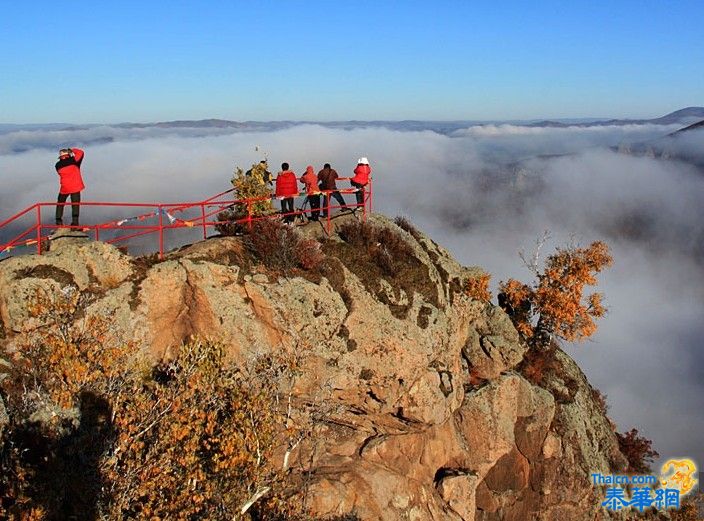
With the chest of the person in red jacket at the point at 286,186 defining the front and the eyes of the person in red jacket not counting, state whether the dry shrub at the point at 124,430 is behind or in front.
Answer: behind

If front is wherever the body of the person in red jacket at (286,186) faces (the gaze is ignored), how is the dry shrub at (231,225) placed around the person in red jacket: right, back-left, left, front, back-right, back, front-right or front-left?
back-left

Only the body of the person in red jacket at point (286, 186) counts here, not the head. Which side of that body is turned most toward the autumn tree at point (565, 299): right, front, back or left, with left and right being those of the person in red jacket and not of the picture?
right

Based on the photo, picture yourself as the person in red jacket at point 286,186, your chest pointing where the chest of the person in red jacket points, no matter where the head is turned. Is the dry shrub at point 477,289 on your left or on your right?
on your right

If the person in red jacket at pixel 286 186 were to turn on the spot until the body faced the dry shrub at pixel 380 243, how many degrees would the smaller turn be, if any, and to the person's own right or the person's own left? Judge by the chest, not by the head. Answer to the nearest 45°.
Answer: approximately 90° to the person's own right

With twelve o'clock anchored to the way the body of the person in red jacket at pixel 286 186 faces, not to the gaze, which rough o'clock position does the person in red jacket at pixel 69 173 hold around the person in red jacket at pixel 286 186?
the person in red jacket at pixel 69 173 is roughly at 8 o'clock from the person in red jacket at pixel 286 186.

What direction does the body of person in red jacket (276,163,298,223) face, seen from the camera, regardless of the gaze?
away from the camera

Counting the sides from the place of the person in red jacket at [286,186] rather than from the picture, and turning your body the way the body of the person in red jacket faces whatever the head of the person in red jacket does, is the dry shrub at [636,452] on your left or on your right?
on your right
